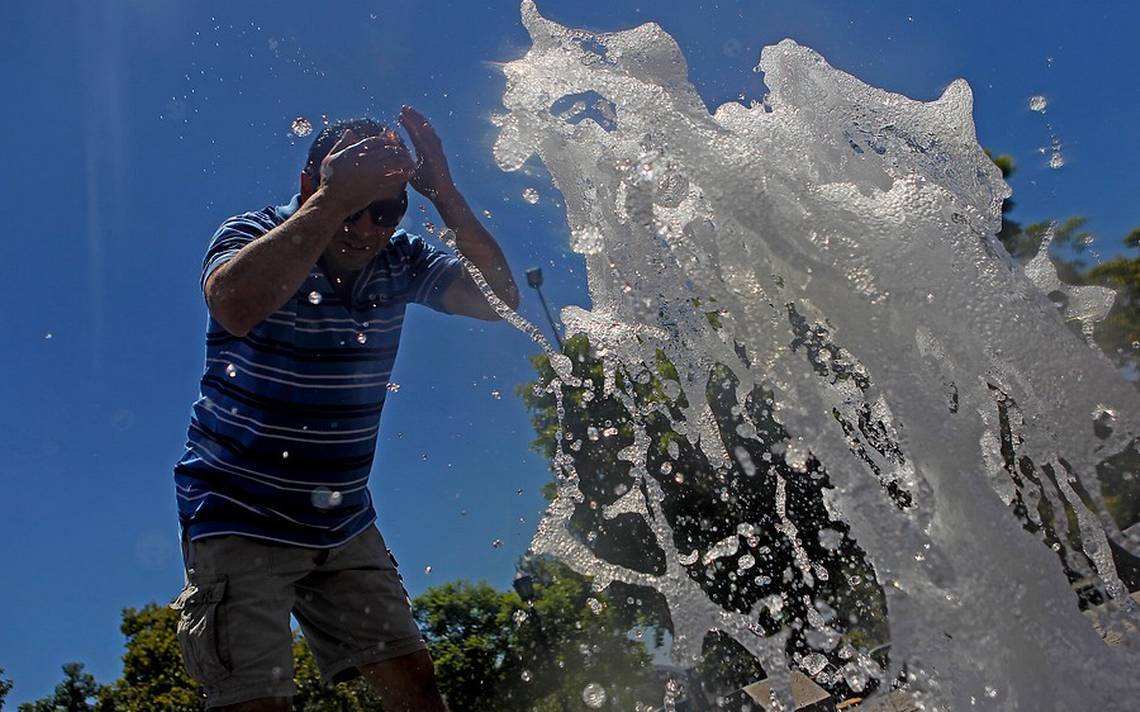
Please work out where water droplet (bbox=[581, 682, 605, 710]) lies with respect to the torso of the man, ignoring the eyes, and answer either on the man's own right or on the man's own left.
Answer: on the man's own left

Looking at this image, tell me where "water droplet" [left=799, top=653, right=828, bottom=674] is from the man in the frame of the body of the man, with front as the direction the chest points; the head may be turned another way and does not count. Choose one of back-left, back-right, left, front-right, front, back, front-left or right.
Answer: left

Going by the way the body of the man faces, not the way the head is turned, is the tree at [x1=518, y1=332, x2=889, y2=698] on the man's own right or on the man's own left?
on the man's own left

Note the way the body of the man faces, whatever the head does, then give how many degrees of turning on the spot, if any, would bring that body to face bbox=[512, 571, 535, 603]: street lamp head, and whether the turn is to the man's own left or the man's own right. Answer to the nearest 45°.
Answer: approximately 135° to the man's own left

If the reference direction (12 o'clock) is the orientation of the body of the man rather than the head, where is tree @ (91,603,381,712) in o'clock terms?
The tree is roughly at 7 o'clock from the man.

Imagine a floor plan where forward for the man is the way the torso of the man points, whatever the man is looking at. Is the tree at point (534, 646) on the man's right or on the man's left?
on the man's left

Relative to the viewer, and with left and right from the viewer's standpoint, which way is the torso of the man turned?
facing the viewer and to the right of the viewer

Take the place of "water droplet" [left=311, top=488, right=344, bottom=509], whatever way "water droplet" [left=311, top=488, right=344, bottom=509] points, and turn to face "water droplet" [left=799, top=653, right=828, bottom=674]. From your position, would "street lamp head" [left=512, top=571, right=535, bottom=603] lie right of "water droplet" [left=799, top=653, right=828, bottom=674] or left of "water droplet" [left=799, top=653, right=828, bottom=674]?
left

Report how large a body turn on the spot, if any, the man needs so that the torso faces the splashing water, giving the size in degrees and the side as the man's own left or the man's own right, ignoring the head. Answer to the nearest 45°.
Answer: approximately 45° to the man's own left

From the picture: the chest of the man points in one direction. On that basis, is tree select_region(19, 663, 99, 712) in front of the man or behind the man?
behind

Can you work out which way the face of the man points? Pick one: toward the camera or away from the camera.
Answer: toward the camera
